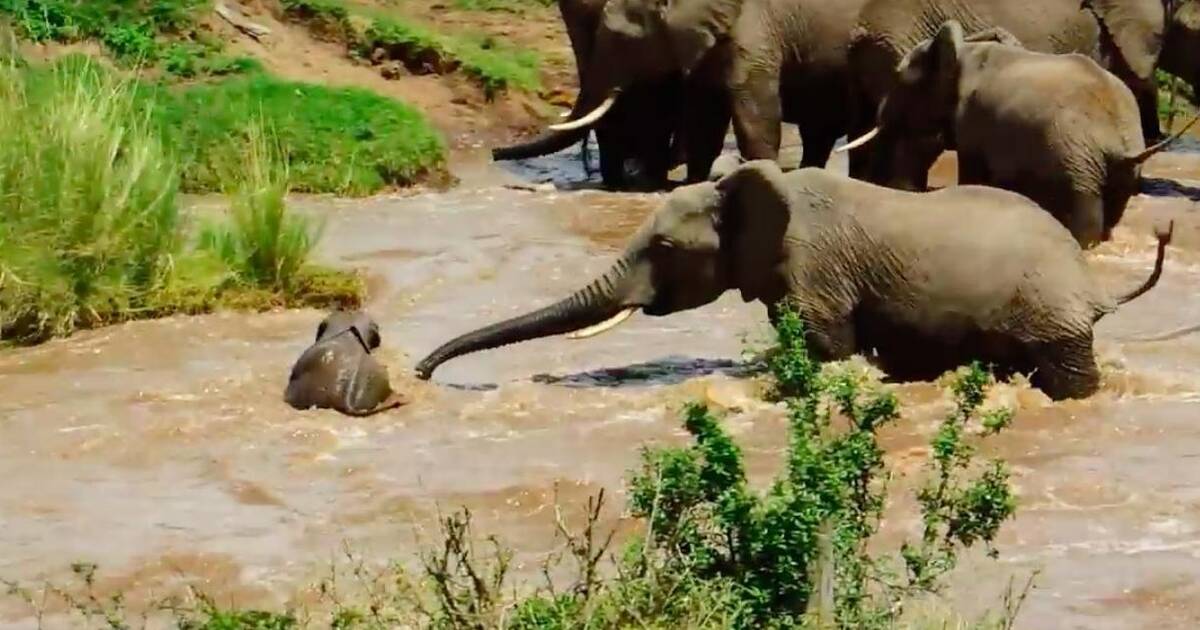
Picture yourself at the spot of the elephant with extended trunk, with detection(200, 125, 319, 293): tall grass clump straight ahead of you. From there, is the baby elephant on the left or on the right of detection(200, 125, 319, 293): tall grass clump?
left

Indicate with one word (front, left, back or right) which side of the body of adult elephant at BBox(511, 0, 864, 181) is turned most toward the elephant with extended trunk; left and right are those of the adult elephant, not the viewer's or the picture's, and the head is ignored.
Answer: left

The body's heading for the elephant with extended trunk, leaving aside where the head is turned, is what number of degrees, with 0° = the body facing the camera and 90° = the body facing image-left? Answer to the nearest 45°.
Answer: approximately 90°

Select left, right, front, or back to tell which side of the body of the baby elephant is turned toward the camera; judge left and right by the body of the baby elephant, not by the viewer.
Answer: back

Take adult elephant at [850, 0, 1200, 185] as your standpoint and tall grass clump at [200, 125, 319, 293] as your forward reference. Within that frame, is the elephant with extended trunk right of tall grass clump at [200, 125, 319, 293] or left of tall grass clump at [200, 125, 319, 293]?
left

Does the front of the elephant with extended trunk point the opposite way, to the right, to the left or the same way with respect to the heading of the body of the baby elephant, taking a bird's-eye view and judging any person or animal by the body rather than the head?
to the left

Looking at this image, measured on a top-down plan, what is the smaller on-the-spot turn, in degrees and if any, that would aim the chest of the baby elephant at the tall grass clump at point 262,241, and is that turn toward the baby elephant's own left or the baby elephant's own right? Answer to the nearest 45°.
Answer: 0° — it already faces it

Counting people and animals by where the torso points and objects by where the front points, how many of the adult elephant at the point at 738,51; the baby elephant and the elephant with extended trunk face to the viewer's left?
2

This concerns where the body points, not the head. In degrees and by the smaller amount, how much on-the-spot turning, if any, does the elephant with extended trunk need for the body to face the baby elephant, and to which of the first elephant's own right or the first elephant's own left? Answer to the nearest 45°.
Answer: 0° — it already faces it

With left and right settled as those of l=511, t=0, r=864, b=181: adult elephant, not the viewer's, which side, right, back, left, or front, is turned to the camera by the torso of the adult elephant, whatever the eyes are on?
left
